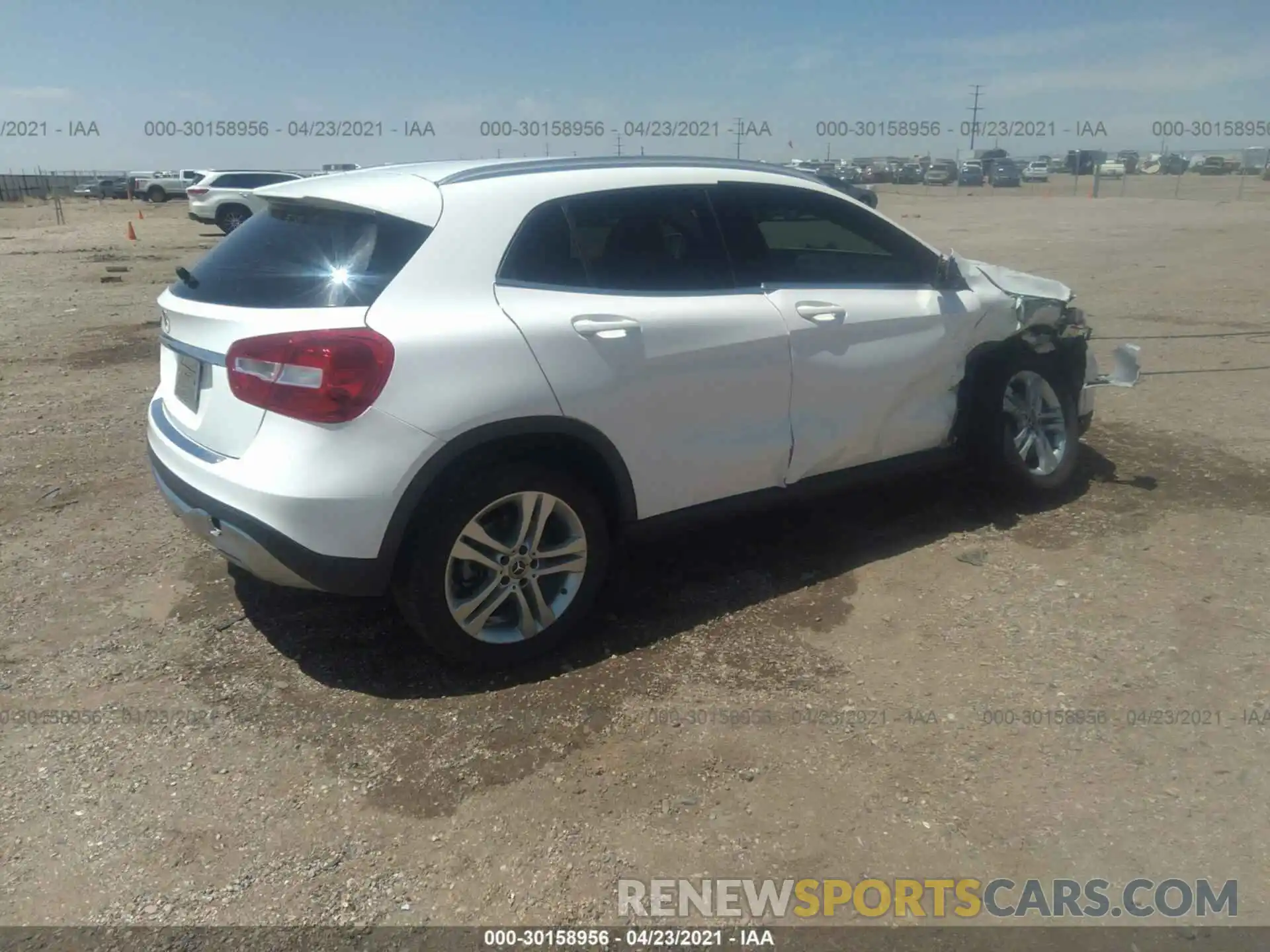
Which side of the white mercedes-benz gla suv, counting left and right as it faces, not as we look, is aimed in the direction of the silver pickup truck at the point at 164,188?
left

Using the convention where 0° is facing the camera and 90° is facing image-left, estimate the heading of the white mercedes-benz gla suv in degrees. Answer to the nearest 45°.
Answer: approximately 225°

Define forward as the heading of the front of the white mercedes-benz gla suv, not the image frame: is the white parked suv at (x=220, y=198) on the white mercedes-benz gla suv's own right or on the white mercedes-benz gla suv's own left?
on the white mercedes-benz gla suv's own left
